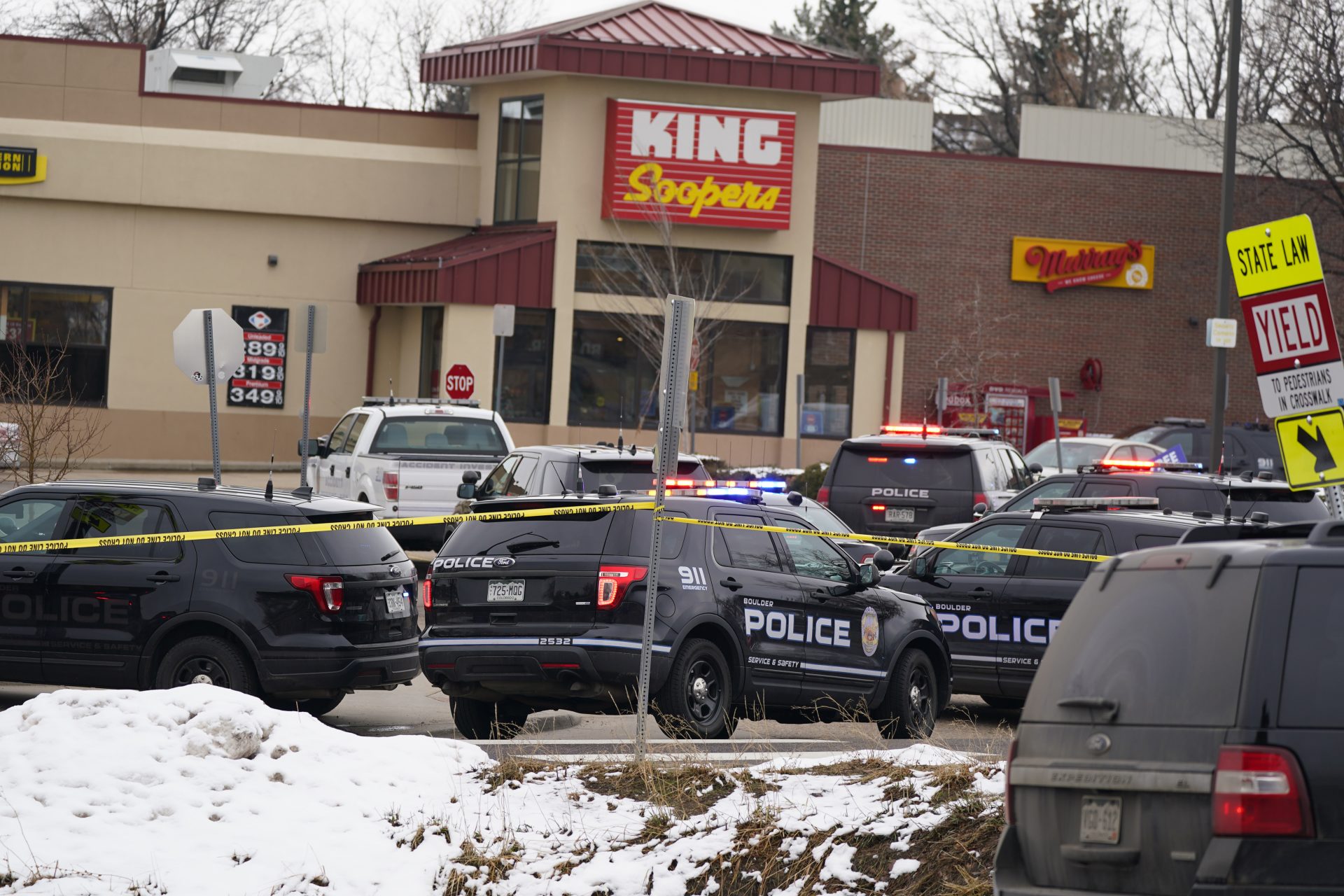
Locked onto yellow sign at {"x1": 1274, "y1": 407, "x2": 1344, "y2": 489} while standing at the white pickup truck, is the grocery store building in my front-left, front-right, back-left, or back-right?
back-left

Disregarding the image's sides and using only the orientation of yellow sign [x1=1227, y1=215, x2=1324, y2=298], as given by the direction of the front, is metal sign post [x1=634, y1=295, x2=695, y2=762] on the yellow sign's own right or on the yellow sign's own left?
on the yellow sign's own right

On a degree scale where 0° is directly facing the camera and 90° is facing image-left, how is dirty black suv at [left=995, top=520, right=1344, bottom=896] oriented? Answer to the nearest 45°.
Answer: approximately 225°

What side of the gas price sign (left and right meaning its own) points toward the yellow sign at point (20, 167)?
right

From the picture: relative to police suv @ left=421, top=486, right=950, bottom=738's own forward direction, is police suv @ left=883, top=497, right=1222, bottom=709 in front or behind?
in front

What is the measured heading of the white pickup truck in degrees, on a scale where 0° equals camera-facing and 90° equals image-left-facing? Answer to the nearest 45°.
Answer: approximately 135°

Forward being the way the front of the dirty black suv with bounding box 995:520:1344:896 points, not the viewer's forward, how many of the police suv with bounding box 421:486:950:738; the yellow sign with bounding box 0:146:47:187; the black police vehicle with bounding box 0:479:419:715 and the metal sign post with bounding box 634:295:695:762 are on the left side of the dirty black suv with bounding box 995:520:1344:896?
4

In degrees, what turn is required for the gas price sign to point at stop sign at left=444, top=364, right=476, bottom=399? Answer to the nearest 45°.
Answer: approximately 45° to its left
